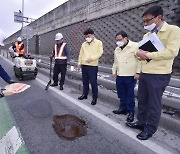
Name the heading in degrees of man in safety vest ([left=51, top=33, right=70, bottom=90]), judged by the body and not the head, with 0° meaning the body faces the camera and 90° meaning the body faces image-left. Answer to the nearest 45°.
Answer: approximately 45°

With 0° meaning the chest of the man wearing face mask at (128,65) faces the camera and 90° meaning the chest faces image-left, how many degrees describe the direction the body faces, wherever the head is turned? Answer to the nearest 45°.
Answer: approximately 45°

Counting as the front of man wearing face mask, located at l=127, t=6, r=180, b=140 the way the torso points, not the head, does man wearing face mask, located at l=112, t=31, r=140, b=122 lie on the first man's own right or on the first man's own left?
on the first man's own right

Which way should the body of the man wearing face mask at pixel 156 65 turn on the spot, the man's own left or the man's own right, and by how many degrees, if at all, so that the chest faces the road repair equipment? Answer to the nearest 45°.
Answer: approximately 90° to the man's own right

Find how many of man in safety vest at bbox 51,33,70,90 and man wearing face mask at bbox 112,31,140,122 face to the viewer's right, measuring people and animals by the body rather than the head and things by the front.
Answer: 0

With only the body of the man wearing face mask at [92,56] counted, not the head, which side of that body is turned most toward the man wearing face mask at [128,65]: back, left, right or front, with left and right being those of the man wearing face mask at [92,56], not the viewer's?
left

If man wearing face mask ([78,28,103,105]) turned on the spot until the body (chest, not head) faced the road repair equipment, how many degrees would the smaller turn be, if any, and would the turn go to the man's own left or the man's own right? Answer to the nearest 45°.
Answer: approximately 90° to the man's own right

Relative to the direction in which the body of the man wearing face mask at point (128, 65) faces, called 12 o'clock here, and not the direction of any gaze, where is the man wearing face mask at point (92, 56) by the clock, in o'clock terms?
the man wearing face mask at point (92, 56) is roughly at 3 o'clock from the man wearing face mask at point (128, 65).

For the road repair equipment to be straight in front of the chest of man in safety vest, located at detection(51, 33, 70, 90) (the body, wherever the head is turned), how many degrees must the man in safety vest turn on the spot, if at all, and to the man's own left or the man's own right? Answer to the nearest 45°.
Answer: approximately 90° to the man's own right

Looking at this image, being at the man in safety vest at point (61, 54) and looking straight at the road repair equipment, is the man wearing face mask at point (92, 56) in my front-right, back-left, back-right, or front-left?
back-left

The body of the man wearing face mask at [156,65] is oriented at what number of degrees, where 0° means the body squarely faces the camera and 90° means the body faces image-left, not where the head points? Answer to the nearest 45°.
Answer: approximately 45°
